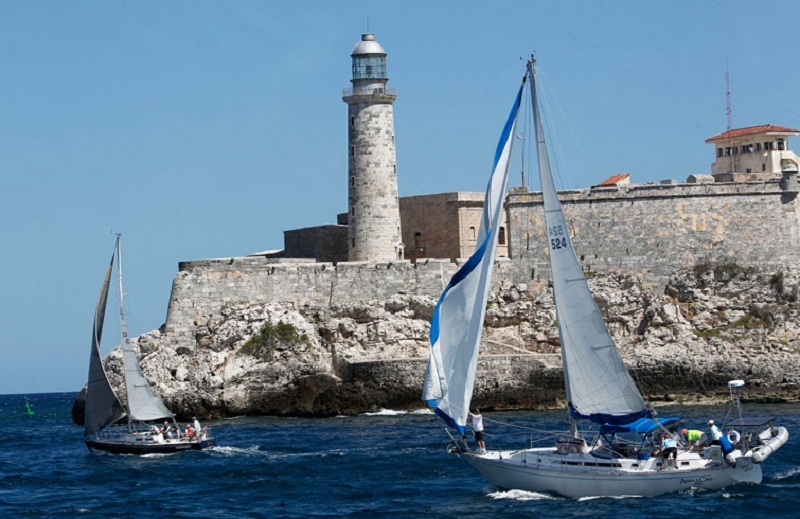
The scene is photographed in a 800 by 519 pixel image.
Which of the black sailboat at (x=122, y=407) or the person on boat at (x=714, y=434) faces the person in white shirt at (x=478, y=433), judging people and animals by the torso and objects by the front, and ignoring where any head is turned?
the person on boat

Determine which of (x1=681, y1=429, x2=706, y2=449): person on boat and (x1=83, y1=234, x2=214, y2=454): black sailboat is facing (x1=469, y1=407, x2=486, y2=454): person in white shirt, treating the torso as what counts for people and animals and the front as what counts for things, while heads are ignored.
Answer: the person on boat

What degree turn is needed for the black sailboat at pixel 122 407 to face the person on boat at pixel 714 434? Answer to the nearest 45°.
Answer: approximately 135° to its left

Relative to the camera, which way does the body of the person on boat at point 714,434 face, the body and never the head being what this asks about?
to the viewer's left

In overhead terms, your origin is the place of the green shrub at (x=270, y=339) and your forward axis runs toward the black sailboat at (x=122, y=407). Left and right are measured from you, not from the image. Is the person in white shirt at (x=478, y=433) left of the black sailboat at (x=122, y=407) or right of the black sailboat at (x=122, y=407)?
left

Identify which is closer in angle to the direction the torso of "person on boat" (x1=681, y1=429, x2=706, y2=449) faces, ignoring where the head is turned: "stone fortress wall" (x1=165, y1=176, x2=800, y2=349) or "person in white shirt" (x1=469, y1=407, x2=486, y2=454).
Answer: the person in white shirt

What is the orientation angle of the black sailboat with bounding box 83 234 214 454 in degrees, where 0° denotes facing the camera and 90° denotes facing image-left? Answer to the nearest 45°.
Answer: approximately 90°

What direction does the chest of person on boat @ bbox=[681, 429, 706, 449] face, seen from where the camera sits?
to the viewer's left

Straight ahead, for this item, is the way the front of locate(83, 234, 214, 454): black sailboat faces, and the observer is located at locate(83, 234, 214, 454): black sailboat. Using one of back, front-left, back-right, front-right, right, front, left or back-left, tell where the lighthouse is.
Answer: back-right

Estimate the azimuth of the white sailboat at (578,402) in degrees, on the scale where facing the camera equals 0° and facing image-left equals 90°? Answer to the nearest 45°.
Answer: approximately 90°

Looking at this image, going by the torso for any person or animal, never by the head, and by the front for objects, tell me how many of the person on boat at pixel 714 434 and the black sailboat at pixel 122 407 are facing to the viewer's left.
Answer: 2

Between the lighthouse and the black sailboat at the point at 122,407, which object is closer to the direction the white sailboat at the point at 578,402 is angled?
the black sailboat

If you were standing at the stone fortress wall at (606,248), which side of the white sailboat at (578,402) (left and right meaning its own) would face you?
right
